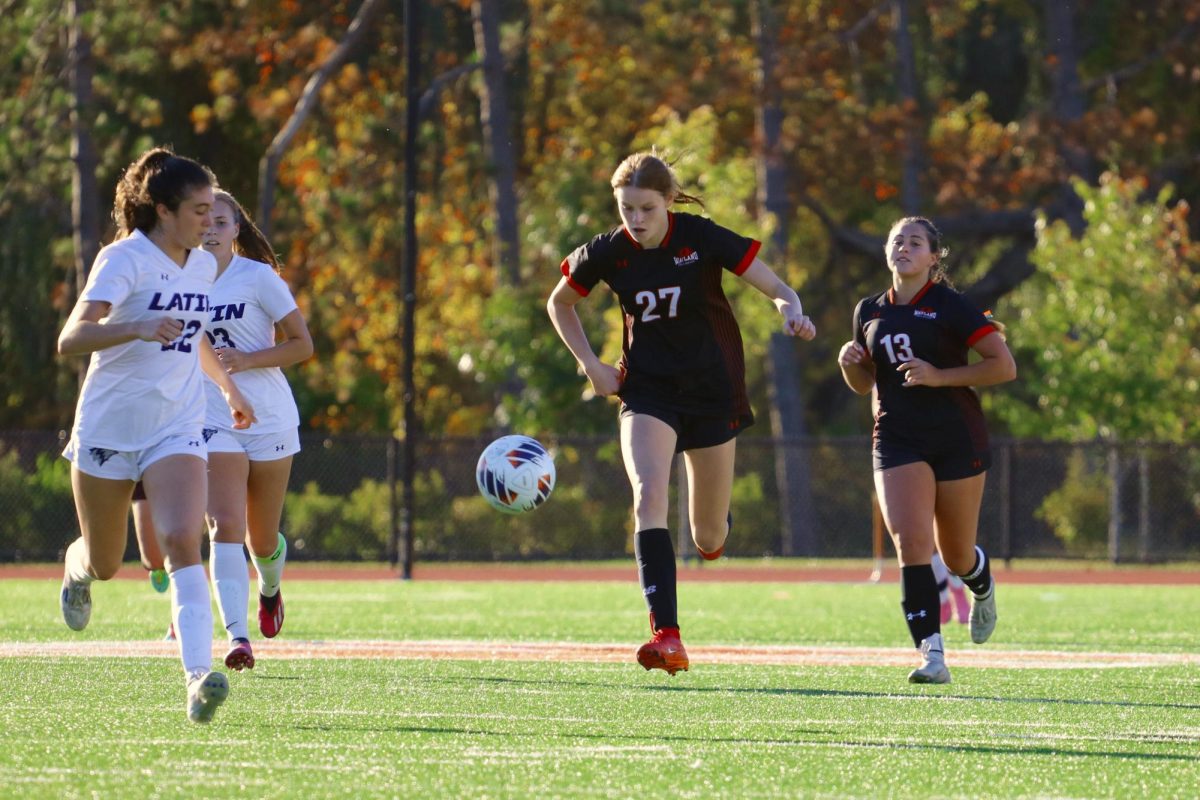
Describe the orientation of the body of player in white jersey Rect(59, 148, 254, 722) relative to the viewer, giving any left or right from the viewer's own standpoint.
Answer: facing the viewer and to the right of the viewer

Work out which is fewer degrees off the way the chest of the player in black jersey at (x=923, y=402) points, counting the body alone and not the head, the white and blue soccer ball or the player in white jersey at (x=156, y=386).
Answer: the player in white jersey

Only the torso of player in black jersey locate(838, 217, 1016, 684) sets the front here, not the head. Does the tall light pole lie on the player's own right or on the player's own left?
on the player's own right

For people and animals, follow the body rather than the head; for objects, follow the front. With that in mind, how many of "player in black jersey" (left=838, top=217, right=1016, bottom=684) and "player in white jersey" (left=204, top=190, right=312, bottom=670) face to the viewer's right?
0

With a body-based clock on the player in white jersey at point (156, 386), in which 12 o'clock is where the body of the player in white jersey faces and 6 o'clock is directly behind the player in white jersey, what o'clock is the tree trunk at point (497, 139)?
The tree trunk is roughly at 8 o'clock from the player in white jersey.

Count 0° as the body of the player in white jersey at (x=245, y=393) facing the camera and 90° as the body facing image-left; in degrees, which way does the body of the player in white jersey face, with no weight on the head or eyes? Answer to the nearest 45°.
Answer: approximately 45°

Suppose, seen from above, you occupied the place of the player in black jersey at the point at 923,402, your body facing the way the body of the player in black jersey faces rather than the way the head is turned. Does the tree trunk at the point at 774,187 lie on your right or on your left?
on your right

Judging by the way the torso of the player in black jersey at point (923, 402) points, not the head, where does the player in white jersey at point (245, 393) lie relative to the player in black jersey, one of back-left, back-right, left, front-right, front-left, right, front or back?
front-right

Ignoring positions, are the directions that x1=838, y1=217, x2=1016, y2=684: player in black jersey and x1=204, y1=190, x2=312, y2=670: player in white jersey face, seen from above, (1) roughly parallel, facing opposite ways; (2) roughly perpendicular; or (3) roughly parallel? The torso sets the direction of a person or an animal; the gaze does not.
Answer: roughly parallel

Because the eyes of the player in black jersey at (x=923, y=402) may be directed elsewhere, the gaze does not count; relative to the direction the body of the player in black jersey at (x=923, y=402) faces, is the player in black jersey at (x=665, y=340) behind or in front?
in front

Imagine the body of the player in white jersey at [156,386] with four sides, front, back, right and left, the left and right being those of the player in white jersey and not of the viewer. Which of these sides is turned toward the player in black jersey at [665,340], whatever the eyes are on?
left
